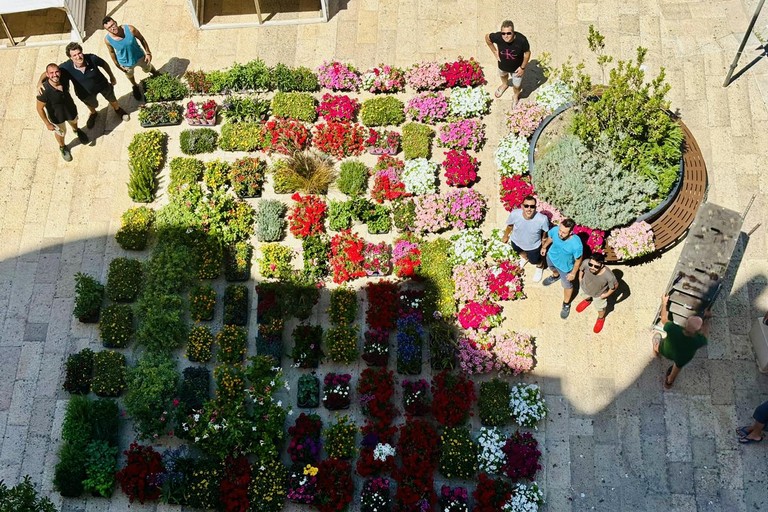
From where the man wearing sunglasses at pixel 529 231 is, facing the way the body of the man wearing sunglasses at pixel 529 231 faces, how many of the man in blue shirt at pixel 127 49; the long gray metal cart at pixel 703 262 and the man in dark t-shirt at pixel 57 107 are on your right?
2

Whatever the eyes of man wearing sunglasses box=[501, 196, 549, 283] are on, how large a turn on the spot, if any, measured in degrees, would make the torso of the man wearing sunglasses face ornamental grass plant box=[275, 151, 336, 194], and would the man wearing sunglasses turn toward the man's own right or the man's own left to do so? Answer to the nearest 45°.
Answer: approximately 90° to the man's own right

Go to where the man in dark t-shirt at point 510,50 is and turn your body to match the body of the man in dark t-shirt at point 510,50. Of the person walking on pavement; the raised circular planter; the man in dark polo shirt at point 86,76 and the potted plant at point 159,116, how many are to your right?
2

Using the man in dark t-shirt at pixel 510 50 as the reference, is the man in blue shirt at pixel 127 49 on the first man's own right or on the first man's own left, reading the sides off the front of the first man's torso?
on the first man's own right

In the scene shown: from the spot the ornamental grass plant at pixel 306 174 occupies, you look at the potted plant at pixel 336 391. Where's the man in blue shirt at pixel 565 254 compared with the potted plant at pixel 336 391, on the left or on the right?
left

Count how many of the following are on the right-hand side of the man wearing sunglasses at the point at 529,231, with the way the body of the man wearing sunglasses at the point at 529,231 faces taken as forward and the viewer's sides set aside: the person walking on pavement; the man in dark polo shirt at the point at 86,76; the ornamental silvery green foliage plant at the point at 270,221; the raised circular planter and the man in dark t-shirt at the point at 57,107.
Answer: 3

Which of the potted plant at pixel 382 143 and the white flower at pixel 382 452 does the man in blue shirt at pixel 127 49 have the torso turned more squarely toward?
the white flower

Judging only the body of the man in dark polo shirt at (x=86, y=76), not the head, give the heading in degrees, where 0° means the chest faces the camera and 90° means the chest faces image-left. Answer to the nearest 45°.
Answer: approximately 0°
